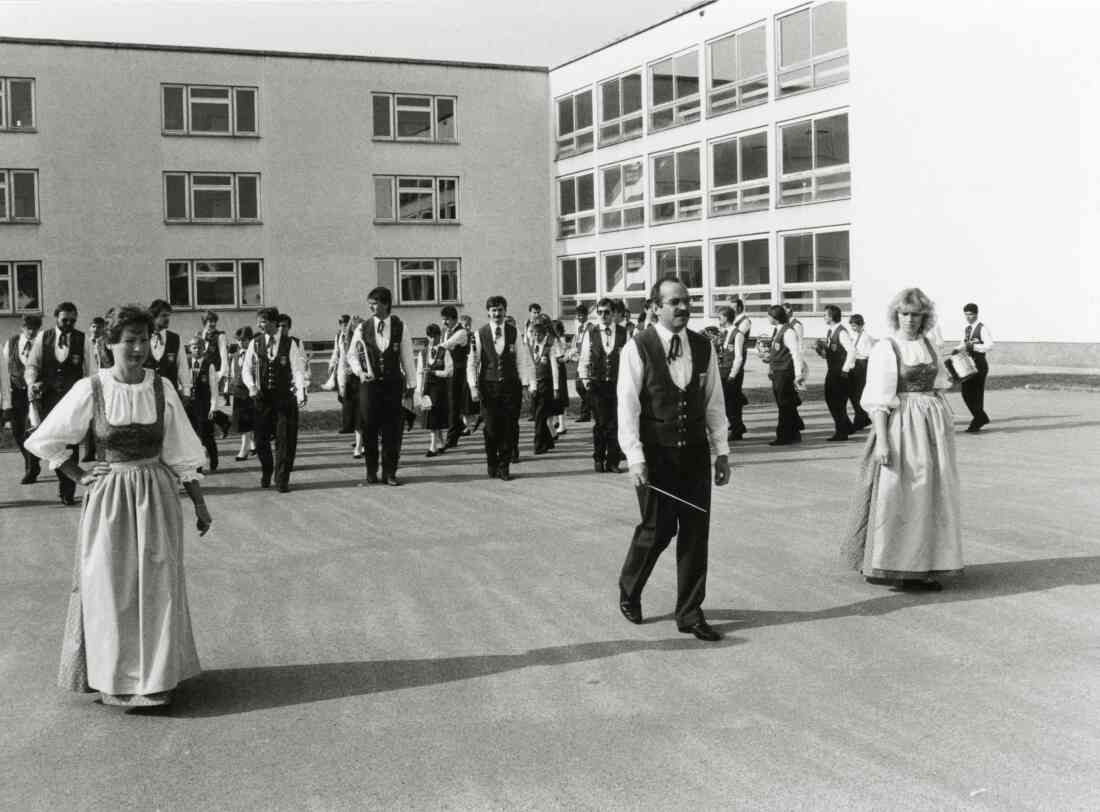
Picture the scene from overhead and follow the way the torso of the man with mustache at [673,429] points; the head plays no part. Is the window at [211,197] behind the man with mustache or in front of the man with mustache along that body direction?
behind

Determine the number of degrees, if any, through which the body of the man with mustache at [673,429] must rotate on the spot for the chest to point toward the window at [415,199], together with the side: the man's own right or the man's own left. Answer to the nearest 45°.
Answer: approximately 135° to the man's own left

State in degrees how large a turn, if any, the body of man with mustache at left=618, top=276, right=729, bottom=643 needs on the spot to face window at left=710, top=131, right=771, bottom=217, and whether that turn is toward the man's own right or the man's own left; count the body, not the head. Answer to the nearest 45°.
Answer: approximately 135° to the man's own left

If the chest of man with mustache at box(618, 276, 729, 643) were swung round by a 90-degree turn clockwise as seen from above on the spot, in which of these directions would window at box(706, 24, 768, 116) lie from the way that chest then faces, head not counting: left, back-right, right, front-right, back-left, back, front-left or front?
back-right

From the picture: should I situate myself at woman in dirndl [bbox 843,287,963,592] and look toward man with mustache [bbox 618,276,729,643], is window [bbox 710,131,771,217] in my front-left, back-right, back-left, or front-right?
back-right

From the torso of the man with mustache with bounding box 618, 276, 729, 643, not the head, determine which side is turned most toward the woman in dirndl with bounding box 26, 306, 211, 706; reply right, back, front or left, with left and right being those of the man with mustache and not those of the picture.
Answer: right

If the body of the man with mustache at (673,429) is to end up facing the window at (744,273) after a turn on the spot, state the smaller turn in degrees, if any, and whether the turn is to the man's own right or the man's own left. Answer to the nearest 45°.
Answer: approximately 135° to the man's own left

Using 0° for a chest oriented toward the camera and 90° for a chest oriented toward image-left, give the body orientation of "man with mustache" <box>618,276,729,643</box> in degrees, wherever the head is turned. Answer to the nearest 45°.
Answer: approximately 315°

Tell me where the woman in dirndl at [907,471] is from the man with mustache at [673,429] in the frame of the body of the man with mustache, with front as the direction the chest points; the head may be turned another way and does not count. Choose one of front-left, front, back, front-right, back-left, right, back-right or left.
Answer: left

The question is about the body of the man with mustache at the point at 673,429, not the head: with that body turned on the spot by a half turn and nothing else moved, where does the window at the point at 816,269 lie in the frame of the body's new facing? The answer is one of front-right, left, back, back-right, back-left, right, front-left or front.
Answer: front-right
